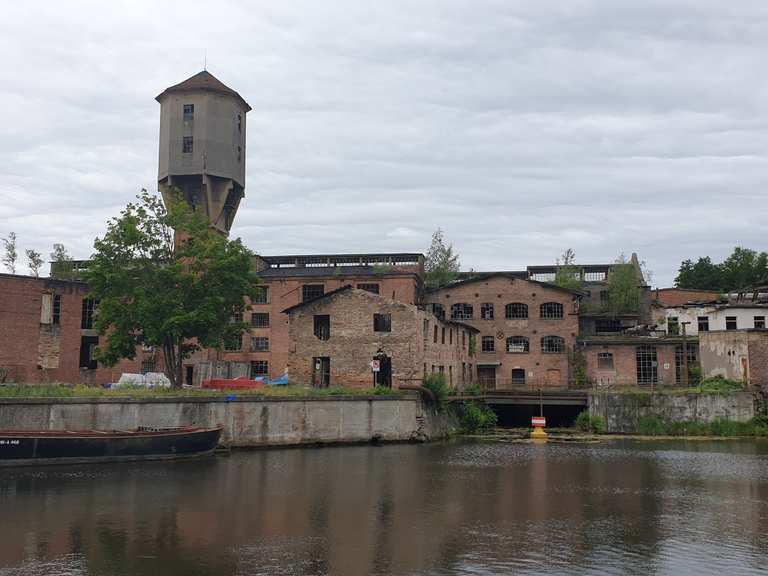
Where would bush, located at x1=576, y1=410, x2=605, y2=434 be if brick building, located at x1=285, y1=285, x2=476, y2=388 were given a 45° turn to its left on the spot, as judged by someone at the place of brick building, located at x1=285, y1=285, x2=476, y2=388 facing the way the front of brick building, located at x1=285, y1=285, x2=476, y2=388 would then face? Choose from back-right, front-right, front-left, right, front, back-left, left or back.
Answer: front-left

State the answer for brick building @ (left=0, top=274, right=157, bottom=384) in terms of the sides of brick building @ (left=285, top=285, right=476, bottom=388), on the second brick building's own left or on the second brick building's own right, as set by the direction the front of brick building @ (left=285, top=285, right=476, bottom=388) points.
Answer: on the second brick building's own right

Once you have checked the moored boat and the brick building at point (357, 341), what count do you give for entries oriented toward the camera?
1

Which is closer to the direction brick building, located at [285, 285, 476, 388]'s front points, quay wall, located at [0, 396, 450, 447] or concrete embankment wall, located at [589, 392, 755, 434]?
the quay wall

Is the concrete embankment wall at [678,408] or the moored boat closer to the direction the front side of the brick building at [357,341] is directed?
the moored boat

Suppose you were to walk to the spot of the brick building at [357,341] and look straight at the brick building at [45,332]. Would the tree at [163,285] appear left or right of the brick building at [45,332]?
left

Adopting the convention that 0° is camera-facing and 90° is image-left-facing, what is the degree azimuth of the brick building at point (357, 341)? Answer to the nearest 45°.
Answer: approximately 0°

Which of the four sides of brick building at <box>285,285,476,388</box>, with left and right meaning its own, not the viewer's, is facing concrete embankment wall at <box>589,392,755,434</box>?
left
